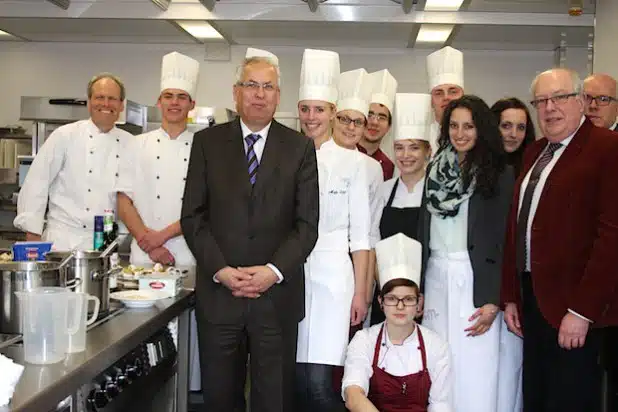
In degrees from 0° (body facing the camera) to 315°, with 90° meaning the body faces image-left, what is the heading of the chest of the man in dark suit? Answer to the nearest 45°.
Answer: approximately 0°

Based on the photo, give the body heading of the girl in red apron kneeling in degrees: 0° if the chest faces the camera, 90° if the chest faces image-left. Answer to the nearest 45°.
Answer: approximately 0°

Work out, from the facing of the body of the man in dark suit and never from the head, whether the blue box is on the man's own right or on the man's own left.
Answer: on the man's own right

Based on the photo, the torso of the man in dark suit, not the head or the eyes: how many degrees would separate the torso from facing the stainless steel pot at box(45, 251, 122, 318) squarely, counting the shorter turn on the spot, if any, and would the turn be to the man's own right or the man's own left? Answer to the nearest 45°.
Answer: approximately 45° to the man's own right

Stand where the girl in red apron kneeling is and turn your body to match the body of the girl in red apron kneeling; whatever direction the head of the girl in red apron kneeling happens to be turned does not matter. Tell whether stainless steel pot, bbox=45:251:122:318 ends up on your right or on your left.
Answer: on your right

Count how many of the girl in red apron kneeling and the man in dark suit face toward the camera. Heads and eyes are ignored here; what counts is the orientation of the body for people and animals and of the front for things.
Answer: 2

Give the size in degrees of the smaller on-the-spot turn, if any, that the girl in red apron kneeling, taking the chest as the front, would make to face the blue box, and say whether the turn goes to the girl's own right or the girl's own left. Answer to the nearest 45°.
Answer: approximately 45° to the girl's own right

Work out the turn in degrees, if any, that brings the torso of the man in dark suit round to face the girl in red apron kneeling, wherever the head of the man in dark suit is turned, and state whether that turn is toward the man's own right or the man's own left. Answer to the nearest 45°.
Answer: approximately 90° to the man's own left
